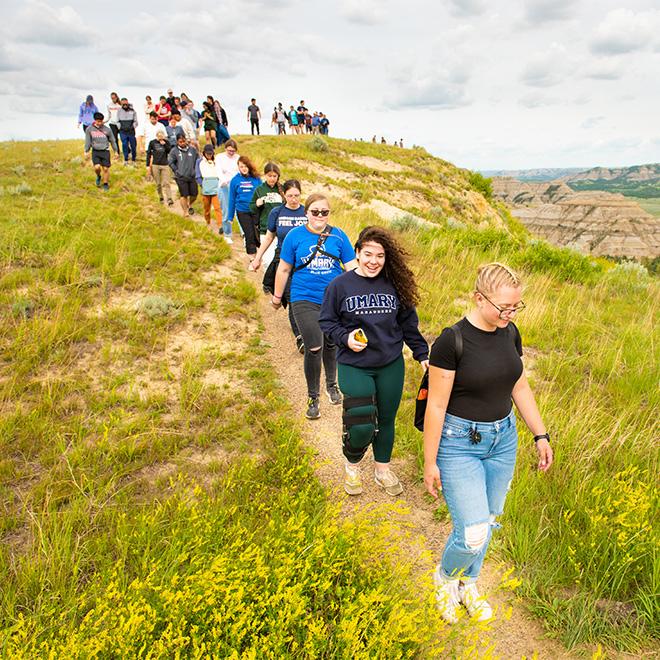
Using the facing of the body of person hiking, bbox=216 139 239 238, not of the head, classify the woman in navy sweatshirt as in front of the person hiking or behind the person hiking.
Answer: in front

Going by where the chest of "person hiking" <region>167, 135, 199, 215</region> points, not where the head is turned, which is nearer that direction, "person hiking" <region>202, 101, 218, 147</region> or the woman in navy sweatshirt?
the woman in navy sweatshirt

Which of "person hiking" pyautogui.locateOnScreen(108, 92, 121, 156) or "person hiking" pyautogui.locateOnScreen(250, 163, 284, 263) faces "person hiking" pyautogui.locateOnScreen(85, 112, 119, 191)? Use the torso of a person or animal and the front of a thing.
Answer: "person hiking" pyautogui.locateOnScreen(108, 92, 121, 156)

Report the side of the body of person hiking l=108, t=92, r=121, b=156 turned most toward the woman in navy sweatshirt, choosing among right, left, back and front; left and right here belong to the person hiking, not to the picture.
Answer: front

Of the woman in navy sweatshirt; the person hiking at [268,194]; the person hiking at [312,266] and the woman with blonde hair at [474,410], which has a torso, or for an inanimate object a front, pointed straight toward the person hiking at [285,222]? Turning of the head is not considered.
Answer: the person hiking at [268,194]

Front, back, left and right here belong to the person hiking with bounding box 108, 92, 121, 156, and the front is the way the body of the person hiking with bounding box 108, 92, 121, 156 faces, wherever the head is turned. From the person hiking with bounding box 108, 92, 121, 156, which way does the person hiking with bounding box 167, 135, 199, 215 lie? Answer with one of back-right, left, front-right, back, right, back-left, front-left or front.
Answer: front

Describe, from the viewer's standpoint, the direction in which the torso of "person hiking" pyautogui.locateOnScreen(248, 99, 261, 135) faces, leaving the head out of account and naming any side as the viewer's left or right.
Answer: facing the viewer

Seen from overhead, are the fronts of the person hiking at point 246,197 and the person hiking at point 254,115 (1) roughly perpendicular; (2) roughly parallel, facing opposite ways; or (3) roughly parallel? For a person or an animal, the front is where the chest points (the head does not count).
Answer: roughly parallel

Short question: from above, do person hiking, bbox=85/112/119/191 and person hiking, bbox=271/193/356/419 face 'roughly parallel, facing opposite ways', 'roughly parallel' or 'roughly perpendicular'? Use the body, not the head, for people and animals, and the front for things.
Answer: roughly parallel

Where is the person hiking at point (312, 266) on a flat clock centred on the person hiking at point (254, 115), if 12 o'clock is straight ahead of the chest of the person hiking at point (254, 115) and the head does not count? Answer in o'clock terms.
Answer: the person hiking at point (312, 266) is roughly at 12 o'clock from the person hiking at point (254, 115).

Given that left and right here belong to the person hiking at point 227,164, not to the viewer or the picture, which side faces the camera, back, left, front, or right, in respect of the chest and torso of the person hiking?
front

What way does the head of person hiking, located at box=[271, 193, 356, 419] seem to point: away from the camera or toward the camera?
toward the camera

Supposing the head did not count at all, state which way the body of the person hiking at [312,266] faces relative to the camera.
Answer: toward the camera

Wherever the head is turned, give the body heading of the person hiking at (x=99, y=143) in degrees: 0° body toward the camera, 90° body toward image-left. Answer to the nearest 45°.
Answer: approximately 0°

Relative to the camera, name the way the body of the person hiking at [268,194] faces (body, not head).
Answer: toward the camera

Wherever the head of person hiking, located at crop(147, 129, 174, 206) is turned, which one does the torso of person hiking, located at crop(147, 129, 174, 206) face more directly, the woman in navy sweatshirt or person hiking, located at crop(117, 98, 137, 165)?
the woman in navy sweatshirt

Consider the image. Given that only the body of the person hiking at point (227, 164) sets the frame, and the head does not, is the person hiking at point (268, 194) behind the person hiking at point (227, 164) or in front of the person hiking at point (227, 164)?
in front
